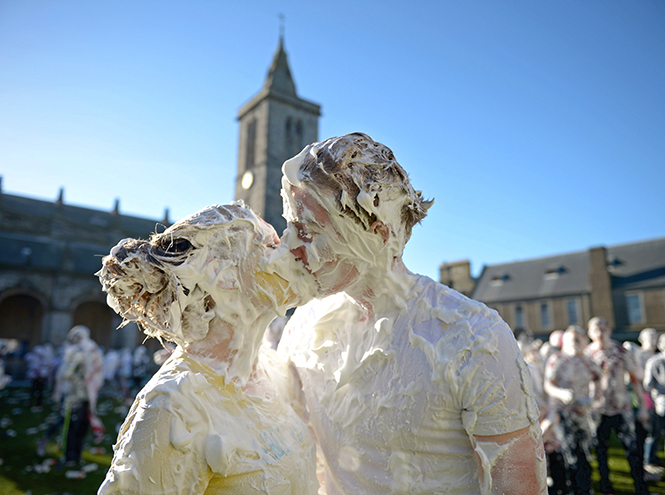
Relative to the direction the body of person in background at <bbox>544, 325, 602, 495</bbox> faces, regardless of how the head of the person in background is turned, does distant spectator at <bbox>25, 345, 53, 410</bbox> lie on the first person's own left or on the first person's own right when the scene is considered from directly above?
on the first person's own right

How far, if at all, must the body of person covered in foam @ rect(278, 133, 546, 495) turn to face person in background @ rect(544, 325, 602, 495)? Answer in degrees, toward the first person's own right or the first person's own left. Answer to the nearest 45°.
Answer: approximately 135° to the first person's own right

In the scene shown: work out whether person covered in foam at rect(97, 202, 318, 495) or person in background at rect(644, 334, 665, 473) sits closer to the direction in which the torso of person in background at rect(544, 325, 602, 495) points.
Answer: the person covered in foam

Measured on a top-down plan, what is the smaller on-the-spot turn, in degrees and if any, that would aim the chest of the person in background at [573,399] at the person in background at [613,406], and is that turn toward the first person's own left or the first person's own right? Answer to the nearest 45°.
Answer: approximately 135° to the first person's own left

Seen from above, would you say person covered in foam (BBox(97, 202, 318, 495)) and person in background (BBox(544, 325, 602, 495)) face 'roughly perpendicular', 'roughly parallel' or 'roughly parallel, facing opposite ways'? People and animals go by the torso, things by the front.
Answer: roughly perpendicular

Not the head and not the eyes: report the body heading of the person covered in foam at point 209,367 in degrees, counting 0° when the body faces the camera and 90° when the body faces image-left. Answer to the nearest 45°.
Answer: approximately 315°

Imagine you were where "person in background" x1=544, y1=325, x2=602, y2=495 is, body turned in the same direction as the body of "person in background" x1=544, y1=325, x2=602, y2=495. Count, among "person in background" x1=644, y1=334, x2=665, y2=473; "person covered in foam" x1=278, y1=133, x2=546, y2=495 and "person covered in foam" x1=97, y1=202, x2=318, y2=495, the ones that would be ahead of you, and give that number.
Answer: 2

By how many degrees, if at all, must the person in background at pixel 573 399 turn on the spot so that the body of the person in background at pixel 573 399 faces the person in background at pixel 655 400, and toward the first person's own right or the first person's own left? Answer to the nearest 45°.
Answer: approximately 135° to the first person's own left

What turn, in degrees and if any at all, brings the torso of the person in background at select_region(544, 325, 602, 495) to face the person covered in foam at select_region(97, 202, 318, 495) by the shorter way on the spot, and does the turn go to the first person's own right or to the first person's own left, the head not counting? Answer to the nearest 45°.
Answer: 0° — they already face them

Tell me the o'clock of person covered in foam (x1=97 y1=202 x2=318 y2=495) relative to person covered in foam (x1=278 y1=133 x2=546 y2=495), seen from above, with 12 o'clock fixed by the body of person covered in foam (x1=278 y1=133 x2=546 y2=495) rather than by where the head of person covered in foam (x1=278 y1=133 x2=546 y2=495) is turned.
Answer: person covered in foam (x1=97 y1=202 x2=318 y2=495) is roughly at 1 o'clock from person covered in foam (x1=278 y1=133 x2=546 y2=495).

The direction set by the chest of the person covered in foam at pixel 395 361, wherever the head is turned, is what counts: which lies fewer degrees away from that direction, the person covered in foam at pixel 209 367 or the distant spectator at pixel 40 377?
the person covered in foam

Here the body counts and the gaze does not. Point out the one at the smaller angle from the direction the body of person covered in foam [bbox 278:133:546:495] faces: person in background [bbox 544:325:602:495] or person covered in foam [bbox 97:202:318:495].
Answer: the person covered in foam

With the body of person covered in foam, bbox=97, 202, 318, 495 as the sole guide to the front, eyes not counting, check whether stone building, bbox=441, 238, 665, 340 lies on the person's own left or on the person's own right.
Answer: on the person's own left

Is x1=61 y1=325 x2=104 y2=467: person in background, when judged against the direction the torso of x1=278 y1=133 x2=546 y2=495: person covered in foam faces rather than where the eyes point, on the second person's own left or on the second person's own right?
on the second person's own right
